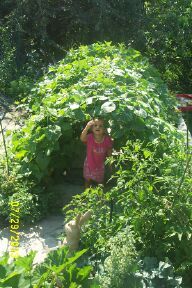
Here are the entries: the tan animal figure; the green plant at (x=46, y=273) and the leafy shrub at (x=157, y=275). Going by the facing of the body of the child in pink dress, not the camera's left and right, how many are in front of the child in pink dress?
3

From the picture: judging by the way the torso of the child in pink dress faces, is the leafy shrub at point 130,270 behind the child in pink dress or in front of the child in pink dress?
in front

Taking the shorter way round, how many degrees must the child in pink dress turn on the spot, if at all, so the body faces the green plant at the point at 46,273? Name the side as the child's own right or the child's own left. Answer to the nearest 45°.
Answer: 0° — they already face it

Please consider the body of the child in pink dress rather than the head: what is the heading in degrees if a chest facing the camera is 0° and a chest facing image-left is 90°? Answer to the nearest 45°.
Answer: approximately 0°

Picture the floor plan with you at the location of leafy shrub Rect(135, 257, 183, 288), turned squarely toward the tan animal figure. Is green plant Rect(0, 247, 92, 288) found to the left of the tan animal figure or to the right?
left

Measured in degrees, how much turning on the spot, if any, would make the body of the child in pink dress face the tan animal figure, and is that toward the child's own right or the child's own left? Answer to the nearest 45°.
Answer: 0° — they already face it

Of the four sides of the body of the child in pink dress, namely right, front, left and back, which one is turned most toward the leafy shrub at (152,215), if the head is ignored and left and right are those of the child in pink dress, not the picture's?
front
